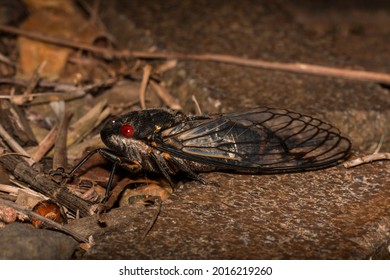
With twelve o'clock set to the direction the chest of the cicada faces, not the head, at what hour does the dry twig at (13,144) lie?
The dry twig is roughly at 12 o'clock from the cicada.

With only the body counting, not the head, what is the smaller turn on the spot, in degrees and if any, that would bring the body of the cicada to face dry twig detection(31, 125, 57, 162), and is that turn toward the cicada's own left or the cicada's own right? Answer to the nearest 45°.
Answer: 0° — it already faces it

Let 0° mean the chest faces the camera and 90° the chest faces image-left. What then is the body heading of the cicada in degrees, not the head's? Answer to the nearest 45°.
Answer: approximately 90°

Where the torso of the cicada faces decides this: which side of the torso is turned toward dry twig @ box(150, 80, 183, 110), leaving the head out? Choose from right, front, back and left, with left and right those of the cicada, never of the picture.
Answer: right

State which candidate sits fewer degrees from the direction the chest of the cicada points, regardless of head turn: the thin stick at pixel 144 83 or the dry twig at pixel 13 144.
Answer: the dry twig

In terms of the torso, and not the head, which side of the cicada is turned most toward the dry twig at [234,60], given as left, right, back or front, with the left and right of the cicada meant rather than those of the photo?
right

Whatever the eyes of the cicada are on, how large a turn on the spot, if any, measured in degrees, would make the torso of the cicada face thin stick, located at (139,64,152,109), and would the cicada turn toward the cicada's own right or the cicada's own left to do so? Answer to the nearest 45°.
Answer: approximately 45° to the cicada's own right

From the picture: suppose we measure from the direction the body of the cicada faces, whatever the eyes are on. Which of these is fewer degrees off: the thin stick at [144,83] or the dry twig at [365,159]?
the thin stick

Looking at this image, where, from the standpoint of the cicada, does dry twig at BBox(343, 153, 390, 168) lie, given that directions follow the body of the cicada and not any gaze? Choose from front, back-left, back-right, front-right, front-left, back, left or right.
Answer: back
